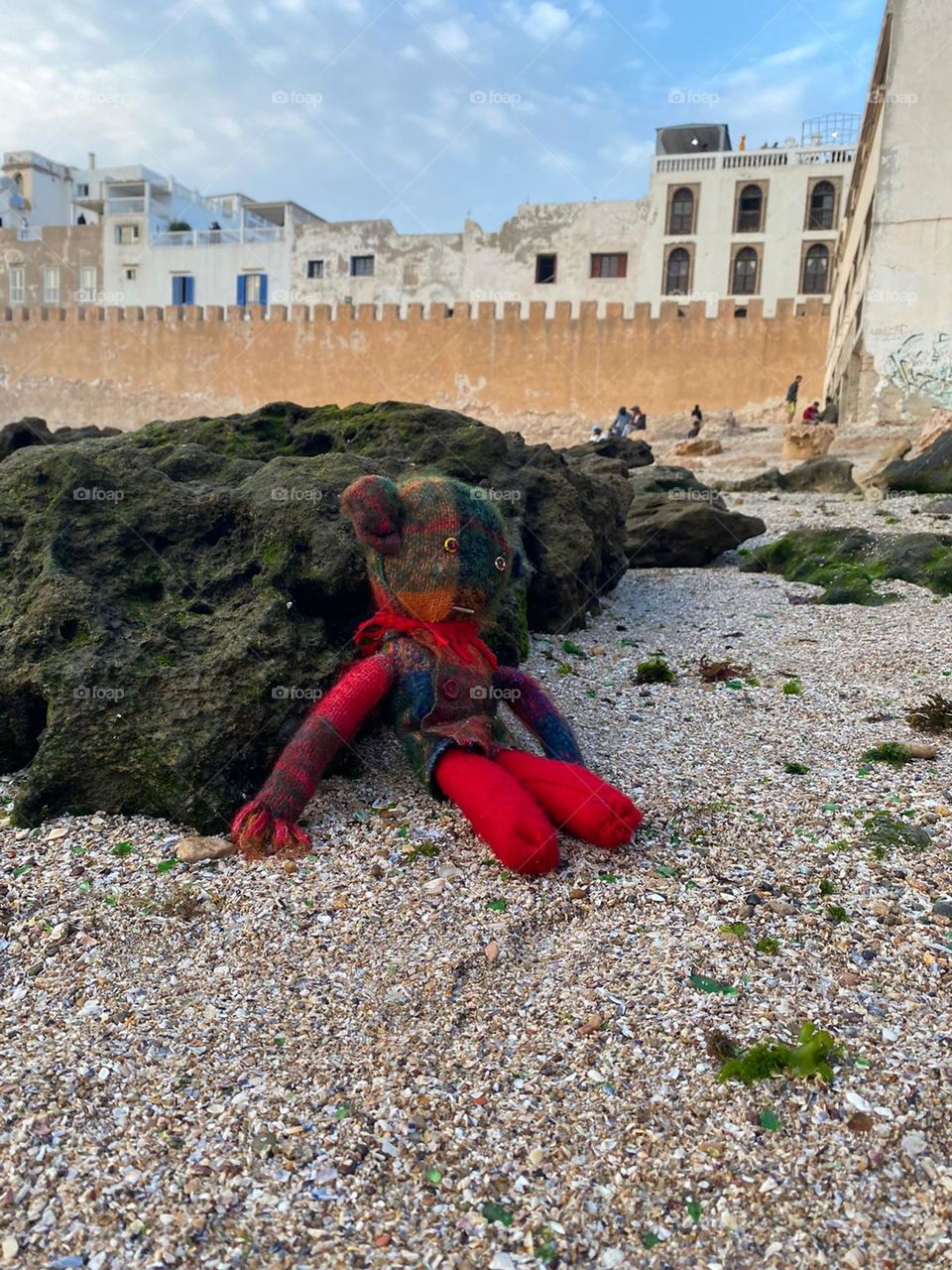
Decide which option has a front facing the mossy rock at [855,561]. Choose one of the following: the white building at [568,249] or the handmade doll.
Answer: the white building

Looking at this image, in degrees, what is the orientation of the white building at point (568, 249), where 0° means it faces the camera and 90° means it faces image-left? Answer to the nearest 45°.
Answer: approximately 0°

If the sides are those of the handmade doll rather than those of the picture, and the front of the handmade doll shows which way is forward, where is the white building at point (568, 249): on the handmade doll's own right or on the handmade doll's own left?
on the handmade doll's own left

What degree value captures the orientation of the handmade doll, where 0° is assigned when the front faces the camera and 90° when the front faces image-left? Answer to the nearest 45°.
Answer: approximately 315°

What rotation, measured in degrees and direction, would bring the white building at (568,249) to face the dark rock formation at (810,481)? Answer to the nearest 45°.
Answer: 0° — it already faces it

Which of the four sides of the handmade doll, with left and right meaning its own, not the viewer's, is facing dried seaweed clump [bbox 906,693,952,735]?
left

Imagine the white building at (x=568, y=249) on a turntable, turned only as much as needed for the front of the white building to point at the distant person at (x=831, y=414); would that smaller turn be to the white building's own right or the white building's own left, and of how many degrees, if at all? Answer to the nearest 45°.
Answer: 0° — it already faces them

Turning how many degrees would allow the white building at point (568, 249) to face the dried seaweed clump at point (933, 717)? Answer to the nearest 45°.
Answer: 0° — it already faces it
